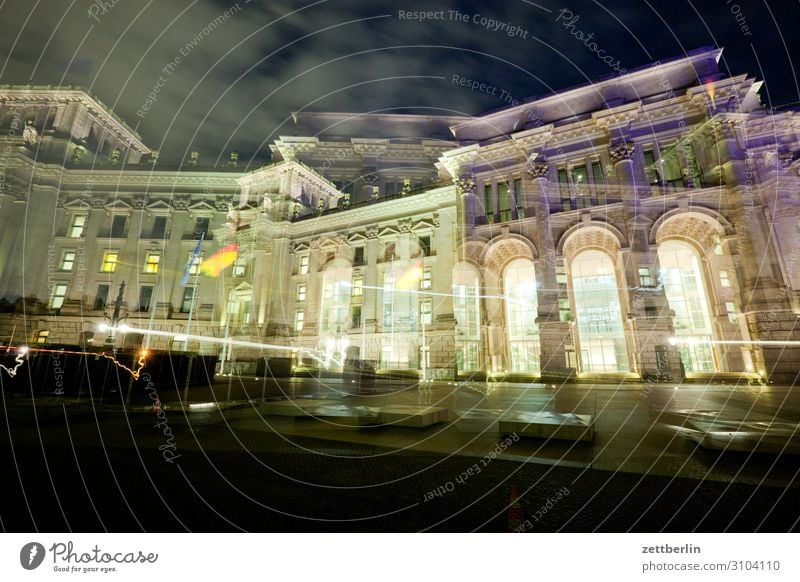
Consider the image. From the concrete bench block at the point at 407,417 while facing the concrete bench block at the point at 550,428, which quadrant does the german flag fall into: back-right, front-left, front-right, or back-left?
back-left

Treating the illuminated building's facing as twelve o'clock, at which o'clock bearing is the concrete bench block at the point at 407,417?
The concrete bench block is roughly at 11 o'clock from the illuminated building.

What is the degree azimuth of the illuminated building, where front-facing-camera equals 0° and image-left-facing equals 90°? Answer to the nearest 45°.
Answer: approximately 45°
